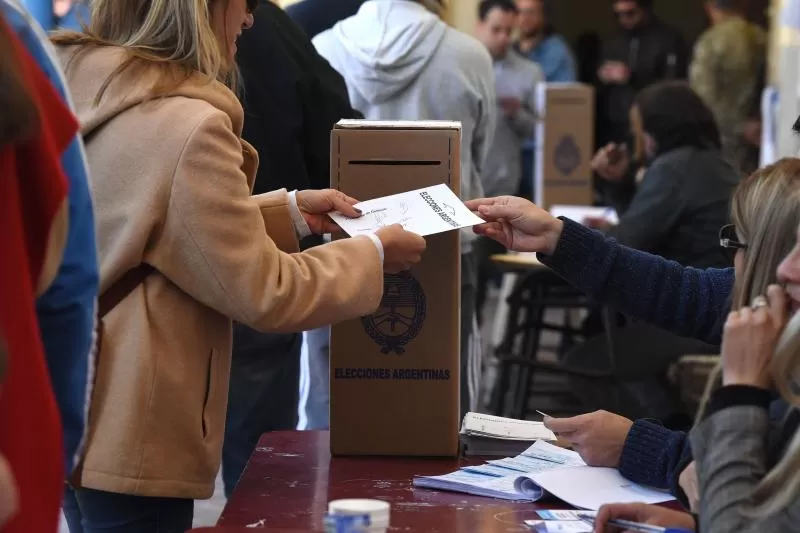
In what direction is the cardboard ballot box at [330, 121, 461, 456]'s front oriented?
toward the camera

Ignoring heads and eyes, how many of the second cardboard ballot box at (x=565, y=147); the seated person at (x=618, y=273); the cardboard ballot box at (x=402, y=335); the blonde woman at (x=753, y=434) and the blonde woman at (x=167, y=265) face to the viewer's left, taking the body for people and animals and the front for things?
2

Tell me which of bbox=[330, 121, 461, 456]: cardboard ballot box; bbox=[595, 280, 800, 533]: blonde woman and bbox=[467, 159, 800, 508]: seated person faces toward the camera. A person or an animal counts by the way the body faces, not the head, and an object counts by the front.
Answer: the cardboard ballot box

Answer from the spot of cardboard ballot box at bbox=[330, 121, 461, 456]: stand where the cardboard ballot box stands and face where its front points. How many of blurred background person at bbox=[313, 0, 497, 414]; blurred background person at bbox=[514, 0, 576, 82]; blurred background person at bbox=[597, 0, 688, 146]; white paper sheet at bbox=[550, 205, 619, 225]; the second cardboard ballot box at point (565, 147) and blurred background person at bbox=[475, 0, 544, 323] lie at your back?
6

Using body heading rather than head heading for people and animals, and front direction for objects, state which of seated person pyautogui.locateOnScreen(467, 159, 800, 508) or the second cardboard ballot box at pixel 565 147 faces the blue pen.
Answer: the second cardboard ballot box

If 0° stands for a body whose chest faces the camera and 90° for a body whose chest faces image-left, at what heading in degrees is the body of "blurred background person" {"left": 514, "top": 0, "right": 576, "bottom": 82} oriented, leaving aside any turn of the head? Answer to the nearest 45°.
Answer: approximately 45°

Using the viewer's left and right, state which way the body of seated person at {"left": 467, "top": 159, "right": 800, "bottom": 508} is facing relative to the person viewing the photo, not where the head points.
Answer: facing to the left of the viewer

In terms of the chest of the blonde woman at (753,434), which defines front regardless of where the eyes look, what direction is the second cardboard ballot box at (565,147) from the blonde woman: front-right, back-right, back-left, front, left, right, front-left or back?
right

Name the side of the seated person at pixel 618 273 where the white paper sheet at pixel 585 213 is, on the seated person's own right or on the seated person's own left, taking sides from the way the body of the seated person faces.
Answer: on the seated person's own right

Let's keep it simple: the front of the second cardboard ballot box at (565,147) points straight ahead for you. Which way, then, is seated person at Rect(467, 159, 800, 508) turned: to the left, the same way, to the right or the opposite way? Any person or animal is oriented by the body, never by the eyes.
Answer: to the right

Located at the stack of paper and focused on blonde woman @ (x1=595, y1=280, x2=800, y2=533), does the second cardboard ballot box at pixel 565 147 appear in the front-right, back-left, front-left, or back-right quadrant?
back-left

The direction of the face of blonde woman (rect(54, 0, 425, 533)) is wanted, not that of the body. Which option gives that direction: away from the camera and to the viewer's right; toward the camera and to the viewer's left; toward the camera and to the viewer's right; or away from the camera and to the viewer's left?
away from the camera and to the viewer's right

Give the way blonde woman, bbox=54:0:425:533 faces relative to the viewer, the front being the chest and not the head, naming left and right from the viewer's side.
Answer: facing to the right of the viewer

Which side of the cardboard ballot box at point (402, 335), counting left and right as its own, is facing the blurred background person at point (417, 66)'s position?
back

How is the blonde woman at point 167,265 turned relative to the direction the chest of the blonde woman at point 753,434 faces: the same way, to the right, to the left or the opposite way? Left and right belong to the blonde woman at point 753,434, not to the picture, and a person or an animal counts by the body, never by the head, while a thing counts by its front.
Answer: the opposite way

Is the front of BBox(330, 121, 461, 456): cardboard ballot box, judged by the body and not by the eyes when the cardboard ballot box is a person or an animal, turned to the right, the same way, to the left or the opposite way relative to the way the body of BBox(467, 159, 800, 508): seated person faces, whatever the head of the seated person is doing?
to the left
